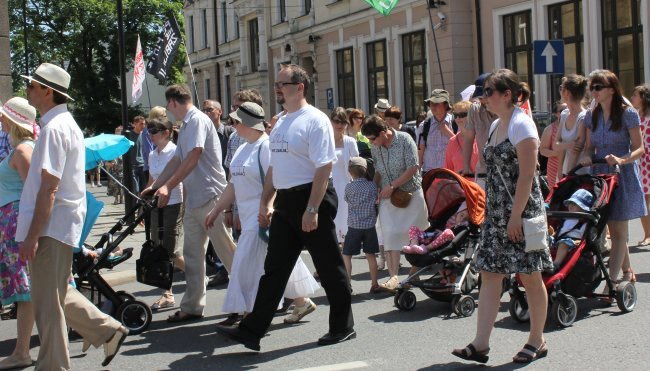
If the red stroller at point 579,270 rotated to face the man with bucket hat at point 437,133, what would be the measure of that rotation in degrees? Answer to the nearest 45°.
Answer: approximately 90° to its right

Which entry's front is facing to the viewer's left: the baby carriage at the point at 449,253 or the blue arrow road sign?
the baby carriage

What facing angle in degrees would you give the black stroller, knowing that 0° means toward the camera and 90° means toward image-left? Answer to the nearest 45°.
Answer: approximately 90°

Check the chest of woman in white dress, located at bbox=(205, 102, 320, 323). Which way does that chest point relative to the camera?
to the viewer's left

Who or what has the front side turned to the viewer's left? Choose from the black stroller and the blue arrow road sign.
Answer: the black stroller

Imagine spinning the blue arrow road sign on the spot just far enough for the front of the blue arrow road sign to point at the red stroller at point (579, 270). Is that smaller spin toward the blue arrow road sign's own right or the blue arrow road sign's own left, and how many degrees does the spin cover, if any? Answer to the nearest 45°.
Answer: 0° — it already faces it

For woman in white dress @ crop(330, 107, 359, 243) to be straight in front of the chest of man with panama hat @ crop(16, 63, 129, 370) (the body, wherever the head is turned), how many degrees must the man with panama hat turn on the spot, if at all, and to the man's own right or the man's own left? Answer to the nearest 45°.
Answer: approximately 135° to the man's own right

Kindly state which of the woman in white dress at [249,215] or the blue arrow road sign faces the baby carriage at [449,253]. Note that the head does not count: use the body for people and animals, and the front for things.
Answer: the blue arrow road sign

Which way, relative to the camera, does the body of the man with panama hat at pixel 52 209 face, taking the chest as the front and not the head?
to the viewer's left
